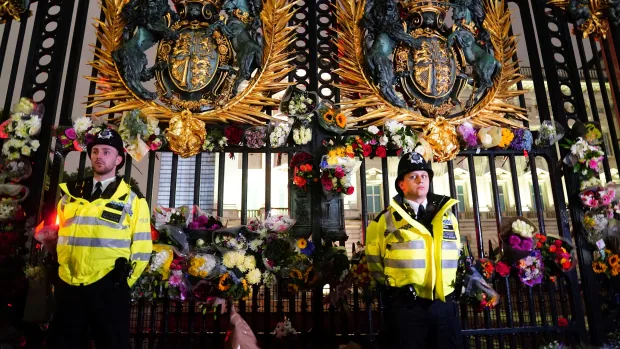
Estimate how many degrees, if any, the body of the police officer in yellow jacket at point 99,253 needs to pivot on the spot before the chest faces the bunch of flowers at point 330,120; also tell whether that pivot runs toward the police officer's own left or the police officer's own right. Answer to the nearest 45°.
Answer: approximately 135° to the police officer's own left

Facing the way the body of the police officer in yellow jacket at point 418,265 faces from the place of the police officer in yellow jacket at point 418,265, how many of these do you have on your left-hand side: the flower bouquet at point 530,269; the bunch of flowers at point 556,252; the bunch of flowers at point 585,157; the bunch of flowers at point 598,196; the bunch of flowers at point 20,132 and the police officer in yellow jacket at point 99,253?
4

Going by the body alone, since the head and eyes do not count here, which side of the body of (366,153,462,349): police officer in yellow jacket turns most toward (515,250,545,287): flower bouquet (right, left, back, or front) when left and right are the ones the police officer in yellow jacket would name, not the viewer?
left

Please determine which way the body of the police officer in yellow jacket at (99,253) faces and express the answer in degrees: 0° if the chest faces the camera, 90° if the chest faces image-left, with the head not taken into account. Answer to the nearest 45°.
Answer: approximately 45°

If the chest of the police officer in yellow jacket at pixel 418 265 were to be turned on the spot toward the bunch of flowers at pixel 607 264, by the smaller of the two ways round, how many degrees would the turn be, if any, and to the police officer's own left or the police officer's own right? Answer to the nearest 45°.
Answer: approximately 90° to the police officer's own left

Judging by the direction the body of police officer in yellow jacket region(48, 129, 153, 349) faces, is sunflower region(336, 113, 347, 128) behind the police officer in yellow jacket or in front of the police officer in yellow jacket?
behind

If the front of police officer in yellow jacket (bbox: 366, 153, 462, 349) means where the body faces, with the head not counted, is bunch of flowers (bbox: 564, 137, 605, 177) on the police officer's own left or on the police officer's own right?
on the police officer's own left

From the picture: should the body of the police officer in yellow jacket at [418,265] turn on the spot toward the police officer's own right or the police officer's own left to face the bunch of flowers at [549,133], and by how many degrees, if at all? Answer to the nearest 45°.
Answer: approximately 90° to the police officer's own left

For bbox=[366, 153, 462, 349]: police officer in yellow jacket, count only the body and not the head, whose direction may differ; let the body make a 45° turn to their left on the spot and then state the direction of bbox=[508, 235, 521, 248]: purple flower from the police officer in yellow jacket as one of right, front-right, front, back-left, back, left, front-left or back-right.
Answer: front-left
